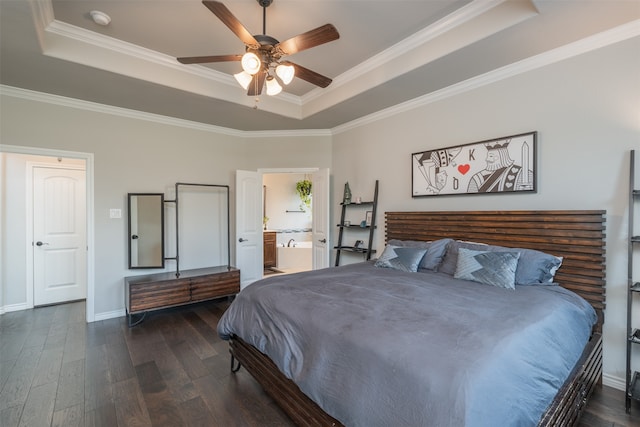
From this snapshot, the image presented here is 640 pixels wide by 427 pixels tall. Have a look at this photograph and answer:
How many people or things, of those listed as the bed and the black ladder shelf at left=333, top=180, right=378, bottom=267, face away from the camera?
0

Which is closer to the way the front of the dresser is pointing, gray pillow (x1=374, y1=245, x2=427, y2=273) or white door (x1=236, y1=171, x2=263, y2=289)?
the gray pillow

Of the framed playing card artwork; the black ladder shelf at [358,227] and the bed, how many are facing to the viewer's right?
0

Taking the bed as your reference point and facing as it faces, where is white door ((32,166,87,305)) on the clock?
The white door is roughly at 2 o'clock from the bed.

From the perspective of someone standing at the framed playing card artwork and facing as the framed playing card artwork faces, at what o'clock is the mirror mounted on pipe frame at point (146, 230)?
The mirror mounted on pipe frame is roughly at 1 o'clock from the framed playing card artwork.

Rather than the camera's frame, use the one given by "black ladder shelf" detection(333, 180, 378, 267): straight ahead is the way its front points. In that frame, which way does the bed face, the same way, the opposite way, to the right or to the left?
the same way

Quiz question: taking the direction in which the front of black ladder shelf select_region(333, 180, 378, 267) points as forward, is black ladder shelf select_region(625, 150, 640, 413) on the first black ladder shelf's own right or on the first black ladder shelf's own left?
on the first black ladder shelf's own left

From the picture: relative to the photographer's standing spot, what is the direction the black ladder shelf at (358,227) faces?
facing the viewer and to the left of the viewer

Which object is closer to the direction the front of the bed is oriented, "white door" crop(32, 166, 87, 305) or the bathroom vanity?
the white door
